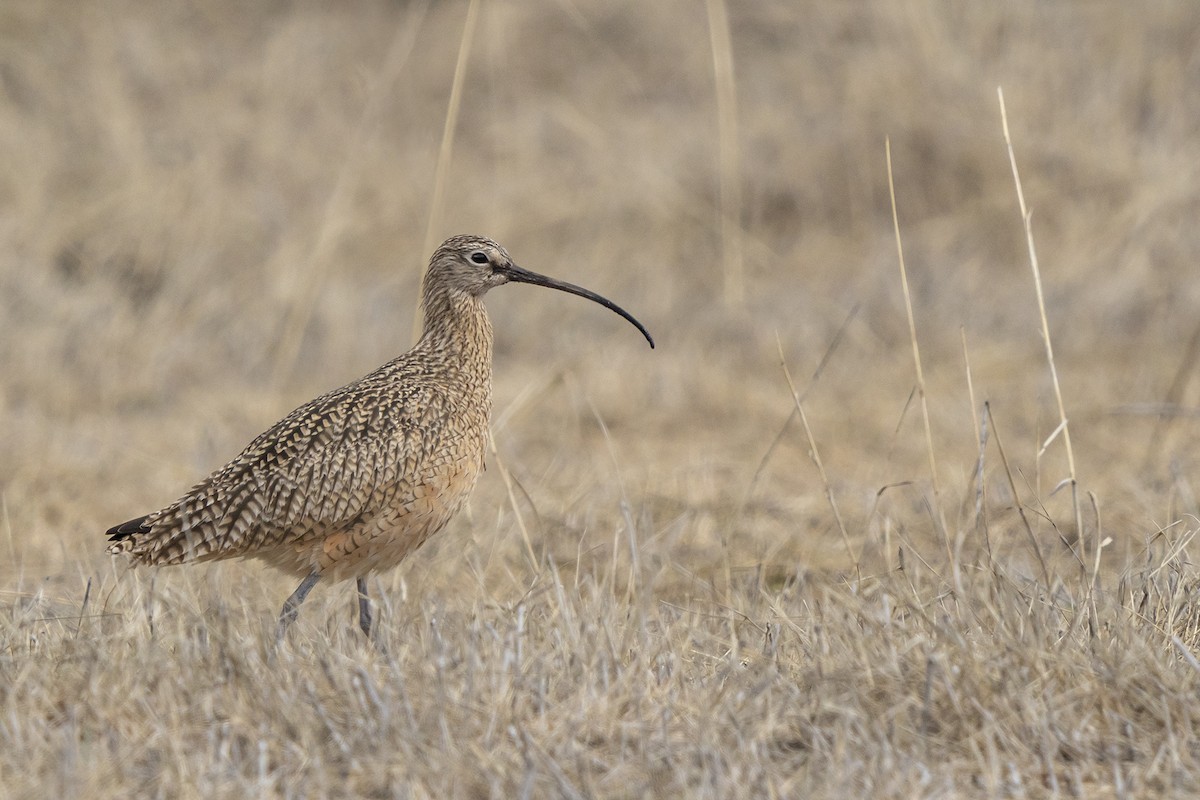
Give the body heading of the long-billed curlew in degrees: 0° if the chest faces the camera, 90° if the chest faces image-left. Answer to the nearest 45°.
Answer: approximately 270°
